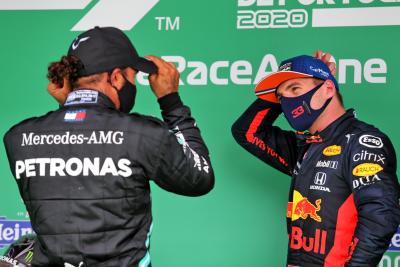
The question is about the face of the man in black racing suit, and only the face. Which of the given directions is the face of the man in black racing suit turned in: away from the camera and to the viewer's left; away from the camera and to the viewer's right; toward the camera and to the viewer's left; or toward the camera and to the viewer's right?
away from the camera and to the viewer's right

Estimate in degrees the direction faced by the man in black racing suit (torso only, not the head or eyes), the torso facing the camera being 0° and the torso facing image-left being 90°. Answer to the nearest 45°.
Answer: approximately 225°
